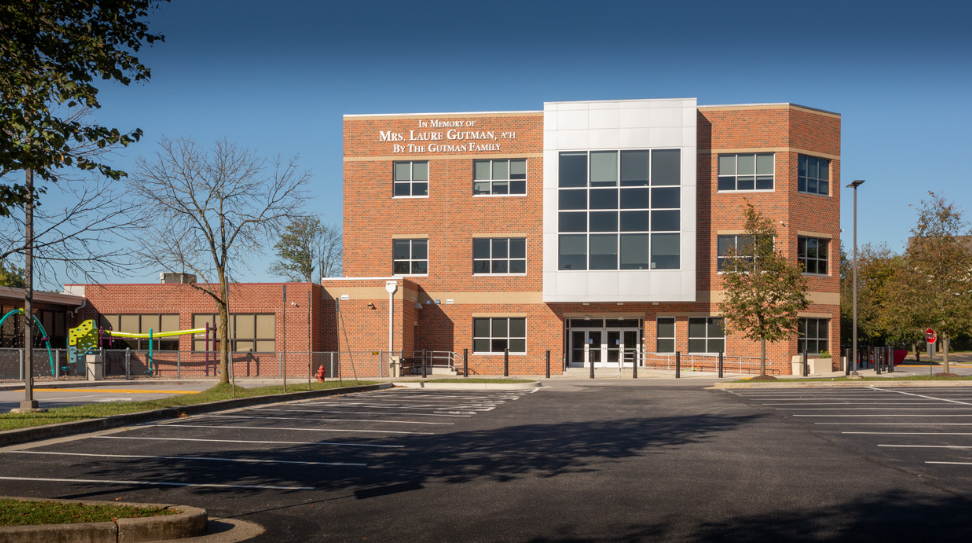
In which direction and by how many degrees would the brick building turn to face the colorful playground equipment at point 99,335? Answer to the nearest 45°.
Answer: approximately 90° to its right

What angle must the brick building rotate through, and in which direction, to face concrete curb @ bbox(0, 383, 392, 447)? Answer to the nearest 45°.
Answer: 0° — it already faces it

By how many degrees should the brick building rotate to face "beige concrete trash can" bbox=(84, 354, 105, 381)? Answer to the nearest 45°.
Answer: approximately 45° to its right

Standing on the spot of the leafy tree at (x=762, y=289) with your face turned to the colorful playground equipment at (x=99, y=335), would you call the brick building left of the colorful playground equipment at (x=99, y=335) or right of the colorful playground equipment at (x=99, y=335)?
right

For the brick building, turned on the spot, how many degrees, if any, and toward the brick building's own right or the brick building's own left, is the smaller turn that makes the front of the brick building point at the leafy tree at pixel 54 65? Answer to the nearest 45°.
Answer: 0° — it already faces it

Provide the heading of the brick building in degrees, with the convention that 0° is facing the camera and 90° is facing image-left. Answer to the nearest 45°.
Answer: approximately 0°

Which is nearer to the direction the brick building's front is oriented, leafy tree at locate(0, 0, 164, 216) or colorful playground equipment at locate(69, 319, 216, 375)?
the leafy tree
